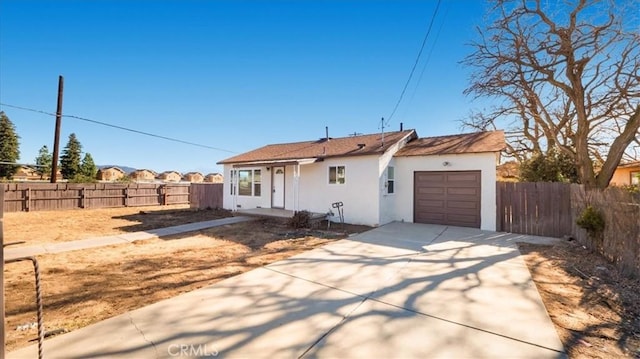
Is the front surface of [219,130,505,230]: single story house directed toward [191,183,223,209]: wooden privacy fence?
no

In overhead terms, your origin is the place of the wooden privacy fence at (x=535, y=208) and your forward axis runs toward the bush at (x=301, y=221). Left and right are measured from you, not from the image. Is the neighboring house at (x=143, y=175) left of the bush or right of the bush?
right

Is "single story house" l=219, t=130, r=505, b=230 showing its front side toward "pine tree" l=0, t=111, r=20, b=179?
no

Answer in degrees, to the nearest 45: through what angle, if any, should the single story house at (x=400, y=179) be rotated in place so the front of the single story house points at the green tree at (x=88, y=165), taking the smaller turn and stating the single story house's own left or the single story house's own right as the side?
approximately 90° to the single story house's own right

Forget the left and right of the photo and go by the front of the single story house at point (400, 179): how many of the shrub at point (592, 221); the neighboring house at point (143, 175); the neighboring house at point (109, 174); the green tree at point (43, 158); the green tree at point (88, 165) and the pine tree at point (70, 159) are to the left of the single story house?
1

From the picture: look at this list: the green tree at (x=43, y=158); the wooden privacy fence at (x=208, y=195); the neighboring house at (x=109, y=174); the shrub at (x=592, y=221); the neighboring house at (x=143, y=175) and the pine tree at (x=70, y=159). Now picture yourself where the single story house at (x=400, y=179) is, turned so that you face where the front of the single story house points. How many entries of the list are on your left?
1

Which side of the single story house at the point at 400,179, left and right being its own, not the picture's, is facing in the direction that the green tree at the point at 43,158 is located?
right

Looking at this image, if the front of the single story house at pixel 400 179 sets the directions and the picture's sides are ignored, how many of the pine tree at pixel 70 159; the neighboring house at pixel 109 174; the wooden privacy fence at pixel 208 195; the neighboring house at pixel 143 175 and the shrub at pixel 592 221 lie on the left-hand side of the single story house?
1

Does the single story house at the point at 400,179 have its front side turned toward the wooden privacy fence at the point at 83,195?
no

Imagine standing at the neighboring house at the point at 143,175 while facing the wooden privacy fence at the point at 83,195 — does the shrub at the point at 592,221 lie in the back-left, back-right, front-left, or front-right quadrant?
front-left

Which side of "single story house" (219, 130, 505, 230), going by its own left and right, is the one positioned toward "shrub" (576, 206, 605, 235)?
left

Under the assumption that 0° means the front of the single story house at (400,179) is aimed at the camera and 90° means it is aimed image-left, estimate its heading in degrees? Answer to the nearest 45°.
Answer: approximately 45°

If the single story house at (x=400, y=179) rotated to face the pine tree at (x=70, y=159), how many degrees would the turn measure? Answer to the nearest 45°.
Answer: approximately 90° to its right
